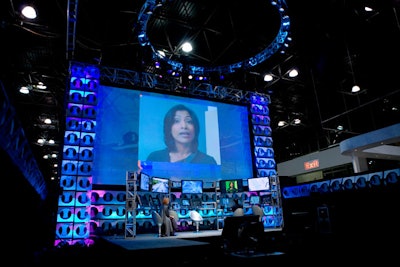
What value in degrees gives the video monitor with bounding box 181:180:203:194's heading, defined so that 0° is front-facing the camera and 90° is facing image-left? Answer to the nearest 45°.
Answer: approximately 0°

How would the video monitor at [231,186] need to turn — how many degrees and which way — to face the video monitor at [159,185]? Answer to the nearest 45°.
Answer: approximately 45° to its right

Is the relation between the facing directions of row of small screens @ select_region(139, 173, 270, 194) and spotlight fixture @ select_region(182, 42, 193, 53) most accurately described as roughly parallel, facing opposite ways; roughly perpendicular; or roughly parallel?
roughly parallel

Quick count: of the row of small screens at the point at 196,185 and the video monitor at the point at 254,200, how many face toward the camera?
2

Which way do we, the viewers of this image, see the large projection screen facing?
facing the viewer and to the right of the viewer

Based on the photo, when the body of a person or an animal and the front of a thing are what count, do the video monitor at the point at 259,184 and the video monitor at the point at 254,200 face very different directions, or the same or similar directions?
same or similar directions

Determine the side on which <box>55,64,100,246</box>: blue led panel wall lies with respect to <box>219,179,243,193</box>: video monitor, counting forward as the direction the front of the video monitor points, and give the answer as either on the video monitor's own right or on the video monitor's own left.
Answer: on the video monitor's own right

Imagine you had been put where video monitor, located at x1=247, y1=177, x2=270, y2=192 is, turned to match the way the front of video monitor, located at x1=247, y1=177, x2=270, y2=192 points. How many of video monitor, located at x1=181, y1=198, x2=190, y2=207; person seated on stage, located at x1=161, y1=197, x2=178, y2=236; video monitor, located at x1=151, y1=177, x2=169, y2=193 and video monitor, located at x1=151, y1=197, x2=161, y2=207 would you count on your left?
0

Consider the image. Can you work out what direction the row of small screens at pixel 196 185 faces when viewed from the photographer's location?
facing the viewer

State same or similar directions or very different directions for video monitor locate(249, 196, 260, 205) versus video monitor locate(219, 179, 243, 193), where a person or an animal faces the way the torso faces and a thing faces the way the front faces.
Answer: same or similar directions

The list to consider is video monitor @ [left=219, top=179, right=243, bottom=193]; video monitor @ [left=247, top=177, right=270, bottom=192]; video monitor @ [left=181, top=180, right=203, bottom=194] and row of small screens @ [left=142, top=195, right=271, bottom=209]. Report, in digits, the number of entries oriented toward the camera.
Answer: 4

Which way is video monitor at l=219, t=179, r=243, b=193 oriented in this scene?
toward the camera

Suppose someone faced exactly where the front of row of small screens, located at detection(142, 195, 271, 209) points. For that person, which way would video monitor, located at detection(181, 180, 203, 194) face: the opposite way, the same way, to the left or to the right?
the same way

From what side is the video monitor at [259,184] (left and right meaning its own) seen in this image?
front
